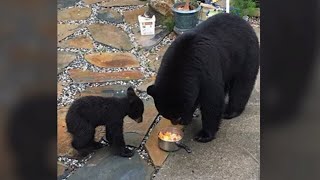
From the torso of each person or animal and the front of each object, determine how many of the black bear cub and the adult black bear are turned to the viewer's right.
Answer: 1

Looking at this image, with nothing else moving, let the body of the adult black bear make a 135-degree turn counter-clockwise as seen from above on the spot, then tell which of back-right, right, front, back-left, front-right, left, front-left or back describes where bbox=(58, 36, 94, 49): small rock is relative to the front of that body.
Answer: back-left

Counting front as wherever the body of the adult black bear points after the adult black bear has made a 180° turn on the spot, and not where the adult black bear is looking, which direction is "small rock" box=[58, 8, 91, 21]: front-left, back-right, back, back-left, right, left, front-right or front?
left

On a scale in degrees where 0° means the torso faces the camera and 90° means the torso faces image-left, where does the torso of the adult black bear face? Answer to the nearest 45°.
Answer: approximately 45°

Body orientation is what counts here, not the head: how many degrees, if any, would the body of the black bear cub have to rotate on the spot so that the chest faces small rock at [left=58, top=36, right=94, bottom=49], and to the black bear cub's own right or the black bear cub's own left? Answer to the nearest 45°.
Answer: approximately 90° to the black bear cub's own left

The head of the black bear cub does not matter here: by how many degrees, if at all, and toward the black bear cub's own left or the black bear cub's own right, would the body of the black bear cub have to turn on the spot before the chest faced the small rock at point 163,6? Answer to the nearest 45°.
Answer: approximately 90° to the black bear cub's own left

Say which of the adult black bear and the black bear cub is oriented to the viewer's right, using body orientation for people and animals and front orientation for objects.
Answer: the black bear cub

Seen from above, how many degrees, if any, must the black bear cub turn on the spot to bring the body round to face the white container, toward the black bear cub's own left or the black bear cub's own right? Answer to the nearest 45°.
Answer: approximately 90° to the black bear cub's own left

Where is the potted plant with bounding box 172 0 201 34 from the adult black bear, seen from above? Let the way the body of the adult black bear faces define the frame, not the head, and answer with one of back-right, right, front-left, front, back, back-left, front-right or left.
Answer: back-right

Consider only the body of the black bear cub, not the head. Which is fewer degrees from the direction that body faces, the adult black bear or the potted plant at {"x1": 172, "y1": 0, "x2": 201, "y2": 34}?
the adult black bear

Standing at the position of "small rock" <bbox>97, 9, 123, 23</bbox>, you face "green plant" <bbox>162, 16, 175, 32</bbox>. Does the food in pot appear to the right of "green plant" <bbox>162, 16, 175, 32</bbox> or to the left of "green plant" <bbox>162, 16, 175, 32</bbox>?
right

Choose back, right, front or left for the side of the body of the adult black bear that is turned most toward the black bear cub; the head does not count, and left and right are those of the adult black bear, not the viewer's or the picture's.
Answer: front

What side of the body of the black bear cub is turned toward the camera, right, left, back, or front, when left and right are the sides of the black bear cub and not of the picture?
right
